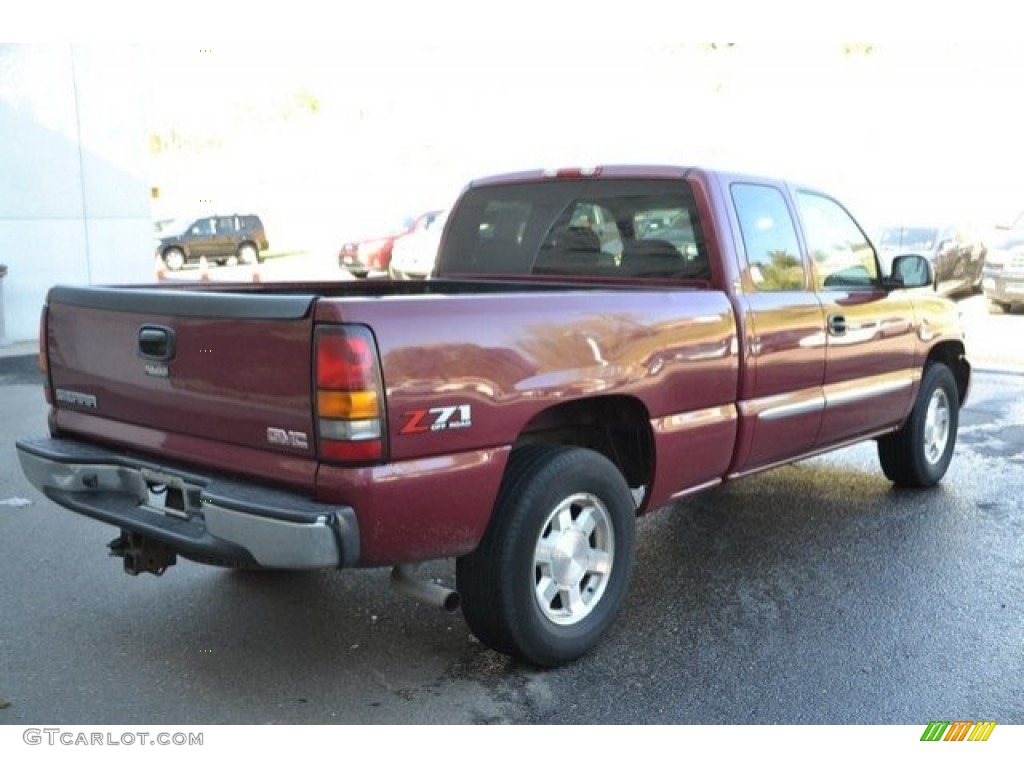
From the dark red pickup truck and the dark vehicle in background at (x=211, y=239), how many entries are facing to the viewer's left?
1

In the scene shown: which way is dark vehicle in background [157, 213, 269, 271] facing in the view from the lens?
facing to the left of the viewer

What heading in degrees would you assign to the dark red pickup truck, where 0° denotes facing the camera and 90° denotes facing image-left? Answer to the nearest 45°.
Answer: approximately 225°

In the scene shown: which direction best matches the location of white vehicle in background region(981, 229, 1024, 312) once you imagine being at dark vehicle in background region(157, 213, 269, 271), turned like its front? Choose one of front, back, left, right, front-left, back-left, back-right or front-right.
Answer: back-left

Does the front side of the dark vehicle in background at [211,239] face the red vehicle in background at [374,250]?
no

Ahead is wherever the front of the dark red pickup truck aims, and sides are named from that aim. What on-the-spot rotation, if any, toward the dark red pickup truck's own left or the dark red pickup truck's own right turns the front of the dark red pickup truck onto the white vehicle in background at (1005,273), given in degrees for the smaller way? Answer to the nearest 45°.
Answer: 0° — it already faces it

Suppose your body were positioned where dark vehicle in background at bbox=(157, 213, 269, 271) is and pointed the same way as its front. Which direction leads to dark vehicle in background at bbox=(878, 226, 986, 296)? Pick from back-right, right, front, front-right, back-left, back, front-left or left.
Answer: back-left

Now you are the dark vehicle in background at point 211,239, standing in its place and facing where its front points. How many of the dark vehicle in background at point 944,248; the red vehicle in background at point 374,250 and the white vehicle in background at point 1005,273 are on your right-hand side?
0

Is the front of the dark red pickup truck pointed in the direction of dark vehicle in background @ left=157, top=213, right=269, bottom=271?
no

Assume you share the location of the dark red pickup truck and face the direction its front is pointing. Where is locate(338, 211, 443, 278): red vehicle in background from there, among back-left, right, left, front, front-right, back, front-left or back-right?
front-left
